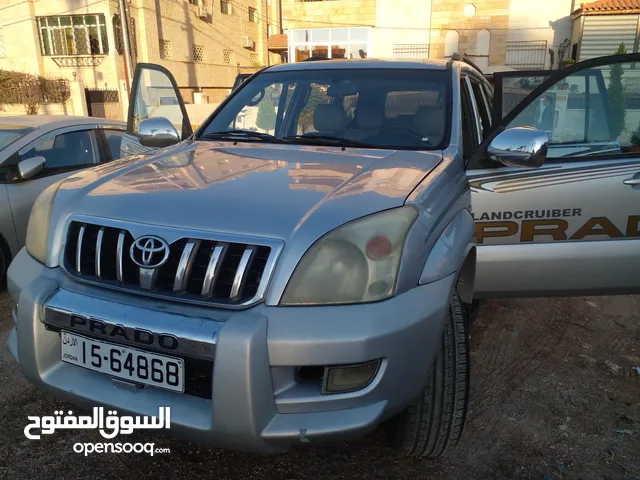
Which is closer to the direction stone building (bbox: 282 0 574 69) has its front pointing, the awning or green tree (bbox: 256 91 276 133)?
the green tree

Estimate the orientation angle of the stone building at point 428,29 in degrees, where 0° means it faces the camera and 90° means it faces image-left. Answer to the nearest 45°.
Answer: approximately 0°

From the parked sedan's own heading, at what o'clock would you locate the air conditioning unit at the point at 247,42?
The air conditioning unit is roughly at 5 o'clock from the parked sedan.

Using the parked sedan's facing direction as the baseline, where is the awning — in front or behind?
behind

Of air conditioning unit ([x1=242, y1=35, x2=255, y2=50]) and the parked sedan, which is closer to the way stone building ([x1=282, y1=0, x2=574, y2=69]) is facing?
the parked sedan

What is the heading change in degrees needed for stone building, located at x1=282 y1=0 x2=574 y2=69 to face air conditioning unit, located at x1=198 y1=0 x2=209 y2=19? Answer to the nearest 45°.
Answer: approximately 90° to its right

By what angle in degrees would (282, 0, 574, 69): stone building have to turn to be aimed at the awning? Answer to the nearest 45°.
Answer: approximately 135° to its right

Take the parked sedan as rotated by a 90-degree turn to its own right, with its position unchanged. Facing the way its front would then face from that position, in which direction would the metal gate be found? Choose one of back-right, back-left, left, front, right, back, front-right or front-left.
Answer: front-right

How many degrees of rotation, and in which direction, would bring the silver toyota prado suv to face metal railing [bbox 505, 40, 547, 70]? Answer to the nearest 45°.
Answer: approximately 135° to its right

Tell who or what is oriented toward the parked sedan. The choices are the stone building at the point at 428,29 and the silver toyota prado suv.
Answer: the stone building

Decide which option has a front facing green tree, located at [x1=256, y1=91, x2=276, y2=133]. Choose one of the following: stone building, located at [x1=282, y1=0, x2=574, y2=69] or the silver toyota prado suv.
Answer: the stone building

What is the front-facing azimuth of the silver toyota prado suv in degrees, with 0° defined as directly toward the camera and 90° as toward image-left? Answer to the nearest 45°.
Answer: approximately 45°
